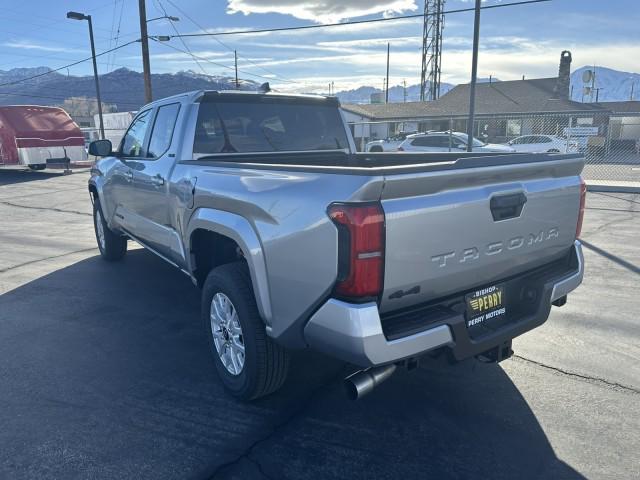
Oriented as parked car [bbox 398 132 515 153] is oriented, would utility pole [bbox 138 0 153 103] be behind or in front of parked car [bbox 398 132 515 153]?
behind

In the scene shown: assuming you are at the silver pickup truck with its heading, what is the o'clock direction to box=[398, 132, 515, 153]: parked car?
The parked car is roughly at 2 o'clock from the silver pickup truck.

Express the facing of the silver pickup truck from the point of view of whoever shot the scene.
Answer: facing away from the viewer and to the left of the viewer

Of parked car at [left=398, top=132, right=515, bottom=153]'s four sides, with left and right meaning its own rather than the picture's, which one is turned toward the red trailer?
back

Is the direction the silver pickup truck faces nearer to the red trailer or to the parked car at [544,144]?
the red trailer

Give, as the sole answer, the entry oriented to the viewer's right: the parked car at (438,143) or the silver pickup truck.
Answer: the parked car

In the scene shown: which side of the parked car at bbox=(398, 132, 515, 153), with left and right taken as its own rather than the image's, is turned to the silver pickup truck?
right

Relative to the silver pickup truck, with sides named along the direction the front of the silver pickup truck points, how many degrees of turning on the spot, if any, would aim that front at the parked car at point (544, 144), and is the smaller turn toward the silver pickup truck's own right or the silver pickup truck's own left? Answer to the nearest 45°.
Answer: approximately 90° to the silver pickup truck's own right

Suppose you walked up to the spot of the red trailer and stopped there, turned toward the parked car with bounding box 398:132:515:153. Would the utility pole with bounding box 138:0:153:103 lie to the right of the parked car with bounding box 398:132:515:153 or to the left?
left

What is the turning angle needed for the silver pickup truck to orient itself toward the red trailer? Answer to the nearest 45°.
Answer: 0° — it already faces it
